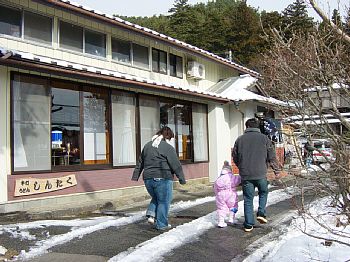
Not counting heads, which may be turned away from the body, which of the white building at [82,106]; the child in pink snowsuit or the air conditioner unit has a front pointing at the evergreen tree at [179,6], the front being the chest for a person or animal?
the child in pink snowsuit

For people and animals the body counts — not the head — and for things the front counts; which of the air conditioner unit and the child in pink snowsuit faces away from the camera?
the child in pink snowsuit

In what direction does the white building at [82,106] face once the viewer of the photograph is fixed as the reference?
facing the viewer and to the right of the viewer

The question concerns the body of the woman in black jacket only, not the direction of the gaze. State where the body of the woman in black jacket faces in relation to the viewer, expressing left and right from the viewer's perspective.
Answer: facing away from the viewer and to the right of the viewer

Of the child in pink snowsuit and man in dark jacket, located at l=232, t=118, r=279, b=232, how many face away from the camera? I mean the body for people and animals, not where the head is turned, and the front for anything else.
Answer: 2

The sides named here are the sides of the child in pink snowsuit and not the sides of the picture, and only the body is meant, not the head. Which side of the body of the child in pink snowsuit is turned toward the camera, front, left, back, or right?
back

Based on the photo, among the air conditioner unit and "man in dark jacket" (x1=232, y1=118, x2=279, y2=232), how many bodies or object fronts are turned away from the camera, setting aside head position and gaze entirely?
1

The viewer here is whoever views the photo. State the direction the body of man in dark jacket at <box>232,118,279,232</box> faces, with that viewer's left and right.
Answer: facing away from the viewer

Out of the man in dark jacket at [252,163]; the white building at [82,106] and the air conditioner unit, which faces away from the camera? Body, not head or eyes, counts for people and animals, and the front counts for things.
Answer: the man in dark jacket

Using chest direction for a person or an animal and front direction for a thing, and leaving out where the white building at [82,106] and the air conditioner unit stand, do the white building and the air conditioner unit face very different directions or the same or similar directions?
same or similar directions

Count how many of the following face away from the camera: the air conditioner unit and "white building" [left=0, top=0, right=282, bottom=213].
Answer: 0

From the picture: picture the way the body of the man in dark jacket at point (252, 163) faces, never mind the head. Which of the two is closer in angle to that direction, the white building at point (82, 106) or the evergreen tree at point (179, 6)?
the evergreen tree
